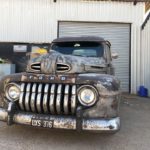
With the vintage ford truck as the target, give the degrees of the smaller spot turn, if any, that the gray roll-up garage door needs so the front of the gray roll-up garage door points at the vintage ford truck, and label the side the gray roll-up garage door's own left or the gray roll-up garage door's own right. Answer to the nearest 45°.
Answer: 0° — it already faces it

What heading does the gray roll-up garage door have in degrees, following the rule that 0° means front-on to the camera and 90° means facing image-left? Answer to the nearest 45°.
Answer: approximately 0°

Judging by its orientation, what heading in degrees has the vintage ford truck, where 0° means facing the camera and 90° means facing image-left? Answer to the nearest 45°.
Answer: approximately 45°

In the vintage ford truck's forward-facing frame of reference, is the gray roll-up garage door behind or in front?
behind
